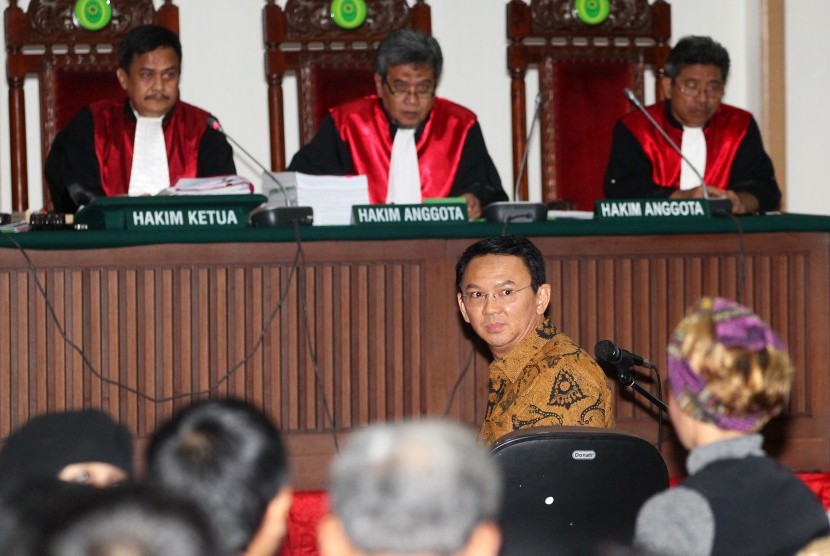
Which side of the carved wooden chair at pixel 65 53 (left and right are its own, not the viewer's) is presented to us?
front

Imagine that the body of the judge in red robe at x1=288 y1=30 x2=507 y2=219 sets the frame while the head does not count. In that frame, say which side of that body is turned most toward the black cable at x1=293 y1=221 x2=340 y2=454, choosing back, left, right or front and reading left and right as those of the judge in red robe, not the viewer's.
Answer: front

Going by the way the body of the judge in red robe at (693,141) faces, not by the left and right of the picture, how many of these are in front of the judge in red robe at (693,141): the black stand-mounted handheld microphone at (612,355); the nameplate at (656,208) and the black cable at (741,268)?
3

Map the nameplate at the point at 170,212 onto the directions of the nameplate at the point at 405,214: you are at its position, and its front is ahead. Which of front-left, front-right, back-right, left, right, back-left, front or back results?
right

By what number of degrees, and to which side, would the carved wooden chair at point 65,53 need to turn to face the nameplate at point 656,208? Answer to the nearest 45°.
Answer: approximately 45° to its left

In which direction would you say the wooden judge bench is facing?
toward the camera

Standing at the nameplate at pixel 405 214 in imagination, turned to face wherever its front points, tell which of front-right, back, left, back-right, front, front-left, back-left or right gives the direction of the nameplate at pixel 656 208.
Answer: left

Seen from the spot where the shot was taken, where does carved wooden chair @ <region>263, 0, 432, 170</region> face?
facing the viewer
